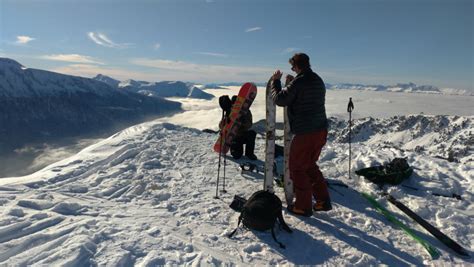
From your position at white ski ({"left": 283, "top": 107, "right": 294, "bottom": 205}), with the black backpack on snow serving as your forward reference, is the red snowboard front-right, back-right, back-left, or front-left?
back-right

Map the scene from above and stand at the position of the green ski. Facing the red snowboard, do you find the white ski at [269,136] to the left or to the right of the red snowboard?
left
